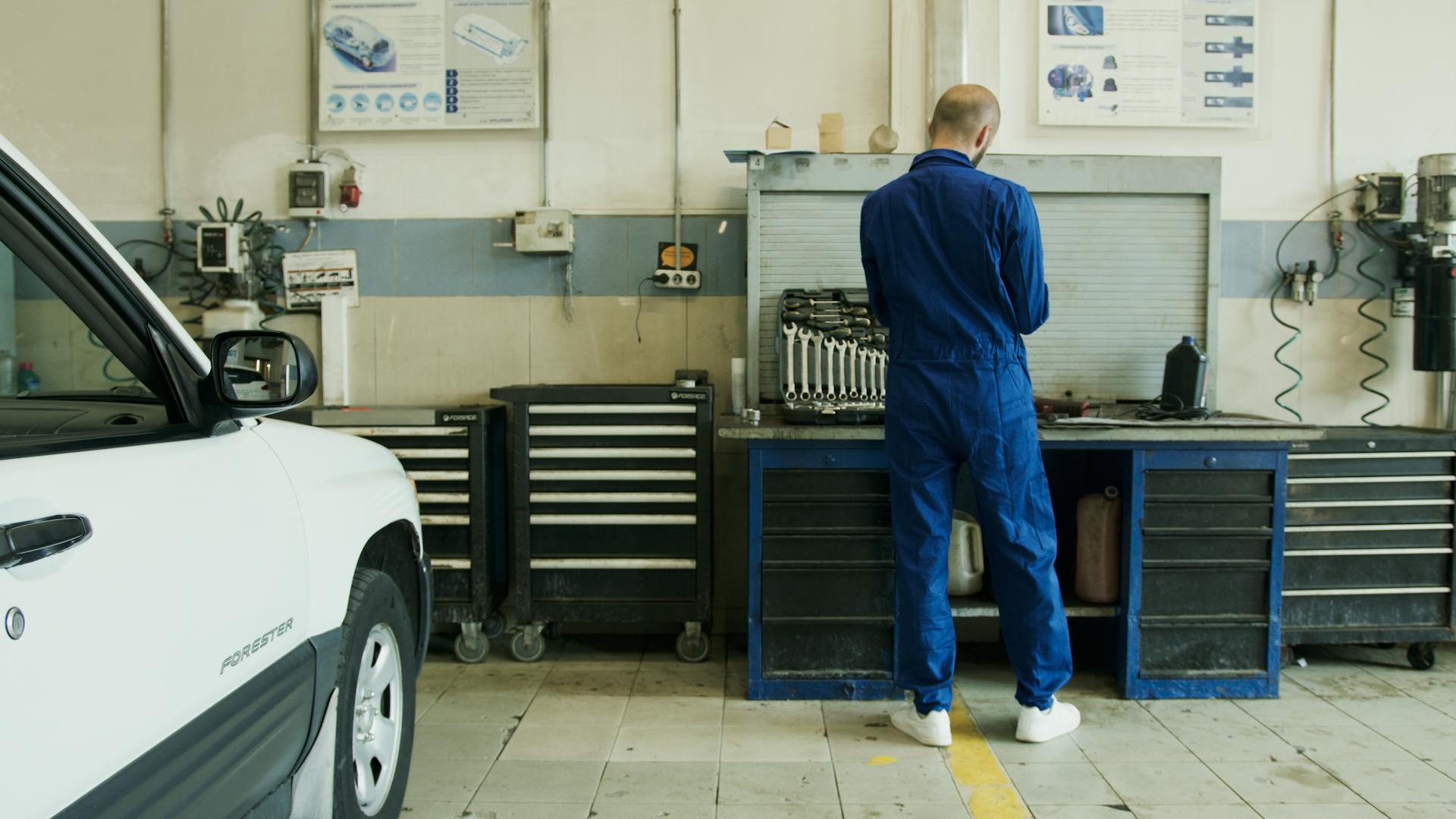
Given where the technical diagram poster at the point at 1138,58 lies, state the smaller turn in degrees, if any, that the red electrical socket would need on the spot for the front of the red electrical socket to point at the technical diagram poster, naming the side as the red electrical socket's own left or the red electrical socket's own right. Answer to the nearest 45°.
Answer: approximately 45° to the red electrical socket's own left

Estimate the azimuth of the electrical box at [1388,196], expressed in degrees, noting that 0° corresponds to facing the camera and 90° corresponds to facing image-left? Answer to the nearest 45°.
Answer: approximately 0°

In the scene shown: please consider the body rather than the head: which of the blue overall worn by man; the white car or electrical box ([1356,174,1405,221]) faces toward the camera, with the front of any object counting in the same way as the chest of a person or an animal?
the electrical box

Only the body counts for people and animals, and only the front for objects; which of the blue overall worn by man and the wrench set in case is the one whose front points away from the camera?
the blue overall worn by man

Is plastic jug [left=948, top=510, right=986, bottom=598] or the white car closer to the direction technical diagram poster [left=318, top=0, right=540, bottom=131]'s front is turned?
the white car

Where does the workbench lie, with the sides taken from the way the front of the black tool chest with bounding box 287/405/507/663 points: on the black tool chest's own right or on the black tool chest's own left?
on the black tool chest's own left

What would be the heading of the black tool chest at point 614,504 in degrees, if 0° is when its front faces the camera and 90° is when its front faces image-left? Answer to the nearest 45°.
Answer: approximately 0°

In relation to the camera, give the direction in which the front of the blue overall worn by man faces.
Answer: away from the camera
